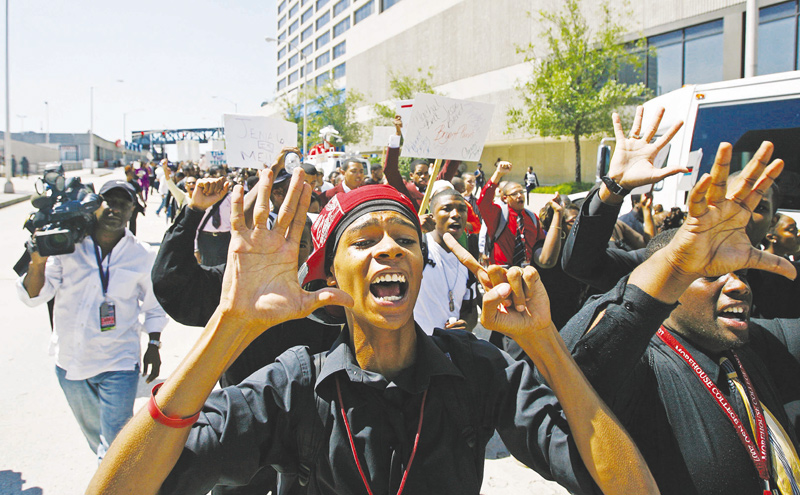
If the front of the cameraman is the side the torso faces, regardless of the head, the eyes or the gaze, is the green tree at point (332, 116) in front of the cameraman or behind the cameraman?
behind

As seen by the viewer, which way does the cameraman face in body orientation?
toward the camera

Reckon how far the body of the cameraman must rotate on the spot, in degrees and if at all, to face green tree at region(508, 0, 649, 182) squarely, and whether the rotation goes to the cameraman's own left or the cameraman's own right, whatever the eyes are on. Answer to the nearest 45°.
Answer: approximately 135° to the cameraman's own left

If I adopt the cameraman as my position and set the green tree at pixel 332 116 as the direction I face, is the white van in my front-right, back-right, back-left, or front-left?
front-right

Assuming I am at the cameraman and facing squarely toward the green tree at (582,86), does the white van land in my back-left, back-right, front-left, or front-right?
front-right
